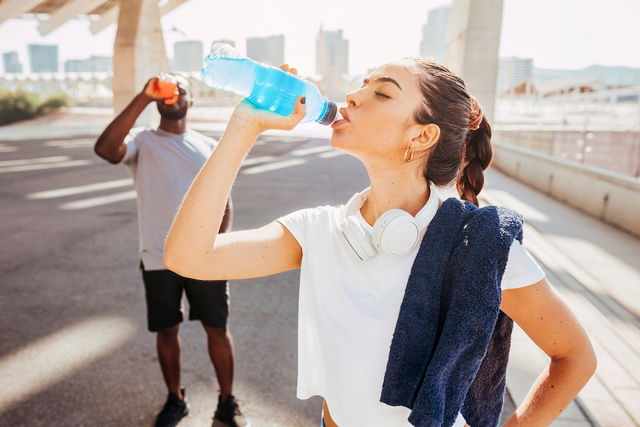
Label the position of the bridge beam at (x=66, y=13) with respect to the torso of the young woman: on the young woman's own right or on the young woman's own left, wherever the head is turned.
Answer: on the young woman's own right

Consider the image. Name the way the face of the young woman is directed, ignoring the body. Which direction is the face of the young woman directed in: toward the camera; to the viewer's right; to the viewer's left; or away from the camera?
to the viewer's left

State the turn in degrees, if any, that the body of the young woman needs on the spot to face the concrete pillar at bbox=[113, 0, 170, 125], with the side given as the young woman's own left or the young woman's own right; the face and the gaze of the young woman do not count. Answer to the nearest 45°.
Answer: approximately 90° to the young woman's own right

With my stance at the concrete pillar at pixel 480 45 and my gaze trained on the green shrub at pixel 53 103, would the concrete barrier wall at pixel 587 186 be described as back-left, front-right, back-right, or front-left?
back-left

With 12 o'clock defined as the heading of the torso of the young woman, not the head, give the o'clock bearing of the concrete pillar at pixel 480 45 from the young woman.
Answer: The concrete pillar is roughly at 5 o'clock from the young woman.

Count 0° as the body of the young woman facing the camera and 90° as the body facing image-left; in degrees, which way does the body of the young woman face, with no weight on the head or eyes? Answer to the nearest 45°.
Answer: approximately 45°

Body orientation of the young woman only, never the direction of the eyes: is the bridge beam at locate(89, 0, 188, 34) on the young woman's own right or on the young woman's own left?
on the young woman's own right
